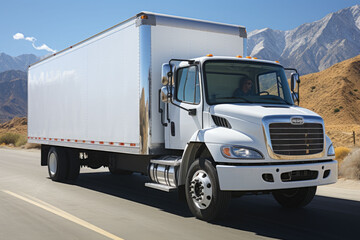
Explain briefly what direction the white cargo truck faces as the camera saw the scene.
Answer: facing the viewer and to the right of the viewer
